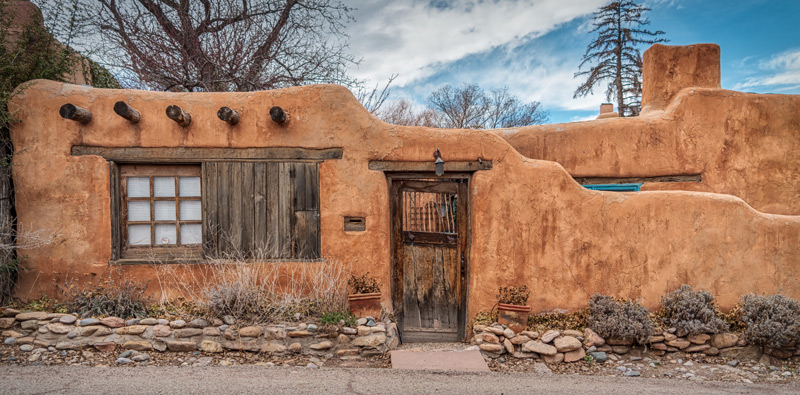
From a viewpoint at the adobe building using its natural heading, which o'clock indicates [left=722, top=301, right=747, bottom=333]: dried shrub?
The dried shrub is roughly at 9 o'clock from the adobe building.

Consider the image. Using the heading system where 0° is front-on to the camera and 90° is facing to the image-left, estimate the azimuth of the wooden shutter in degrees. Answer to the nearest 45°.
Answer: approximately 0°

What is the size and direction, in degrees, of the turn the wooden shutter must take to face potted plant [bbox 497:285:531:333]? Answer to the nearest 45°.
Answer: approximately 90° to its left

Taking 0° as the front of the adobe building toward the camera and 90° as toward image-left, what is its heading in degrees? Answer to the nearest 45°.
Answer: approximately 0°

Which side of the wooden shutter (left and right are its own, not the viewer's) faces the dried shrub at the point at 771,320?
left

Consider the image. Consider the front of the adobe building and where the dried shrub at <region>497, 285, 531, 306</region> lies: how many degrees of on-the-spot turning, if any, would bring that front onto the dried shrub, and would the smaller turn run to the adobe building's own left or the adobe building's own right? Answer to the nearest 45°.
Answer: approximately 90° to the adobe building's own left

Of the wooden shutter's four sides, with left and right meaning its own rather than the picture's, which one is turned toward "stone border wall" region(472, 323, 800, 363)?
left
